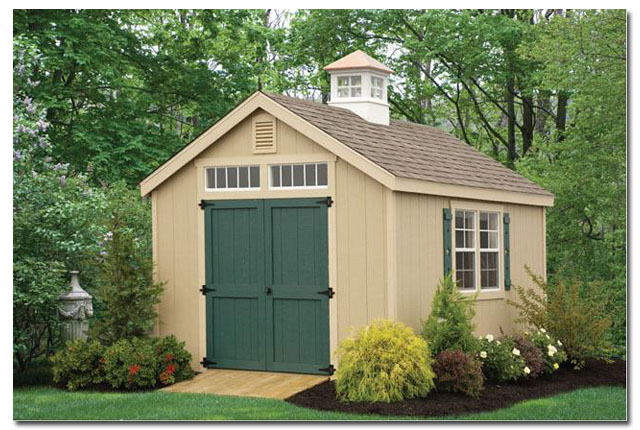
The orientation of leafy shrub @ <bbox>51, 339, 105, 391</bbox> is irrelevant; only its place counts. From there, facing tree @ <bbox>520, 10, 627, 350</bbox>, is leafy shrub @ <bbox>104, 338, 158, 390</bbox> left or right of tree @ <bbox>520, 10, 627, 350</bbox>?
right

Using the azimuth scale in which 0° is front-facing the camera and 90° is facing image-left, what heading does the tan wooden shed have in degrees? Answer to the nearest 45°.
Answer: approximately 45°

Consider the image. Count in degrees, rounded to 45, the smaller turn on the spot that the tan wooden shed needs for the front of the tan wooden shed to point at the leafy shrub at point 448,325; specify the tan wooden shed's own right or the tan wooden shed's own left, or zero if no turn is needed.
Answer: approximately 90° to the tan wooden shed's own left

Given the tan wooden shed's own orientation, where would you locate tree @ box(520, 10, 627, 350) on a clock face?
The tree is roughly at 6 o'clock from the tan wooden shed.

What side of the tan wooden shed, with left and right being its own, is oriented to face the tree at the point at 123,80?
right

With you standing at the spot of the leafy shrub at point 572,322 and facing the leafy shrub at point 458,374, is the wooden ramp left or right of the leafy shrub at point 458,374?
right

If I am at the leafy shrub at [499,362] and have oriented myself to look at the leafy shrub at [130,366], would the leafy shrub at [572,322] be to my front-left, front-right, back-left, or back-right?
back-right

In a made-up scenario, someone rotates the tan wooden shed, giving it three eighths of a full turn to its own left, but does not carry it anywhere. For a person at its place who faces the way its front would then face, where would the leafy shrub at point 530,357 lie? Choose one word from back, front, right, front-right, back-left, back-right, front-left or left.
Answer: front

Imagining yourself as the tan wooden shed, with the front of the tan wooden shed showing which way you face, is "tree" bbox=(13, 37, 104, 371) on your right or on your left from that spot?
on your right

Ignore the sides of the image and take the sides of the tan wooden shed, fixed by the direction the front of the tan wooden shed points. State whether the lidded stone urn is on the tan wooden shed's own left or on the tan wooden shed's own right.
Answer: on the tan wooden shed's own right
